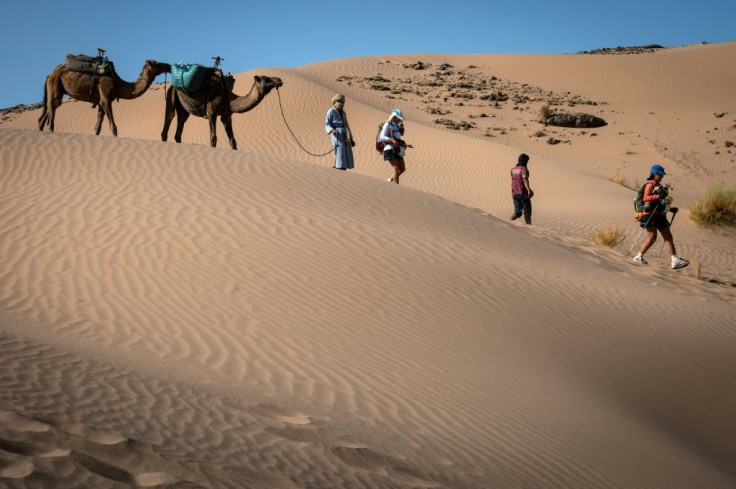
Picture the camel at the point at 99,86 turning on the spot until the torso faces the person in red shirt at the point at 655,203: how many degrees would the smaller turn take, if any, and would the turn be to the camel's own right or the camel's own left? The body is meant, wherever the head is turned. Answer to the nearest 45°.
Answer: approximately 45° to the camel's own right

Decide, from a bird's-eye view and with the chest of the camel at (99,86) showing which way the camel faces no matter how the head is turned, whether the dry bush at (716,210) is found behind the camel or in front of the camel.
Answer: in front

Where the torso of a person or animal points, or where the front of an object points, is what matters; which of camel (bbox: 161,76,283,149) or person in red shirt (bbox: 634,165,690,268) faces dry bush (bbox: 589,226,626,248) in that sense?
the camel

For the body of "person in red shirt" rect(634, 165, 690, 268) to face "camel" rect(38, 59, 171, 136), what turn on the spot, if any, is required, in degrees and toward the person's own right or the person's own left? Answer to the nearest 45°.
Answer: approximately 180°

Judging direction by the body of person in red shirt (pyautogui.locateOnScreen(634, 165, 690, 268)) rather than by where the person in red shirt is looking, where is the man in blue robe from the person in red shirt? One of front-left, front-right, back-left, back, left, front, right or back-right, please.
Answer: back

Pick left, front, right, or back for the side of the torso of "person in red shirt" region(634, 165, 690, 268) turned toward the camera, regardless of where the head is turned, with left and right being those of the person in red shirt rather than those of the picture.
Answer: right

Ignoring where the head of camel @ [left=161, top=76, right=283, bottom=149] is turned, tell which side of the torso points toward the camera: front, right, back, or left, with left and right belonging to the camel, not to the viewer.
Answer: right

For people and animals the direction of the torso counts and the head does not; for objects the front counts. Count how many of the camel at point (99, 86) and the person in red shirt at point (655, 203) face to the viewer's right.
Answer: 2

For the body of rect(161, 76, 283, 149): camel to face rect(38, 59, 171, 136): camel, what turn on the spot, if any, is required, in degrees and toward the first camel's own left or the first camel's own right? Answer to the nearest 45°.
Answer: approximately 180°

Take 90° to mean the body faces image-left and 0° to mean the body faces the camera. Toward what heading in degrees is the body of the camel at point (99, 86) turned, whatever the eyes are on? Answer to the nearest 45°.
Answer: approximately 270°

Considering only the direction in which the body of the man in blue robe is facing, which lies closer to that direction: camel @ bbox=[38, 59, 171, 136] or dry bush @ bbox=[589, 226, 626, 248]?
the dry bush

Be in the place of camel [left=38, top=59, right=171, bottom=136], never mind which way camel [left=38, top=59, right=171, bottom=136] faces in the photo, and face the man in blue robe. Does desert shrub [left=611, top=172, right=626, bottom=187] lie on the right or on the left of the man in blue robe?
left

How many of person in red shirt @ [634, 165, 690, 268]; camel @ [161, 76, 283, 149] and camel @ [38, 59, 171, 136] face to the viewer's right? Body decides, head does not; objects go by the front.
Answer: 3
